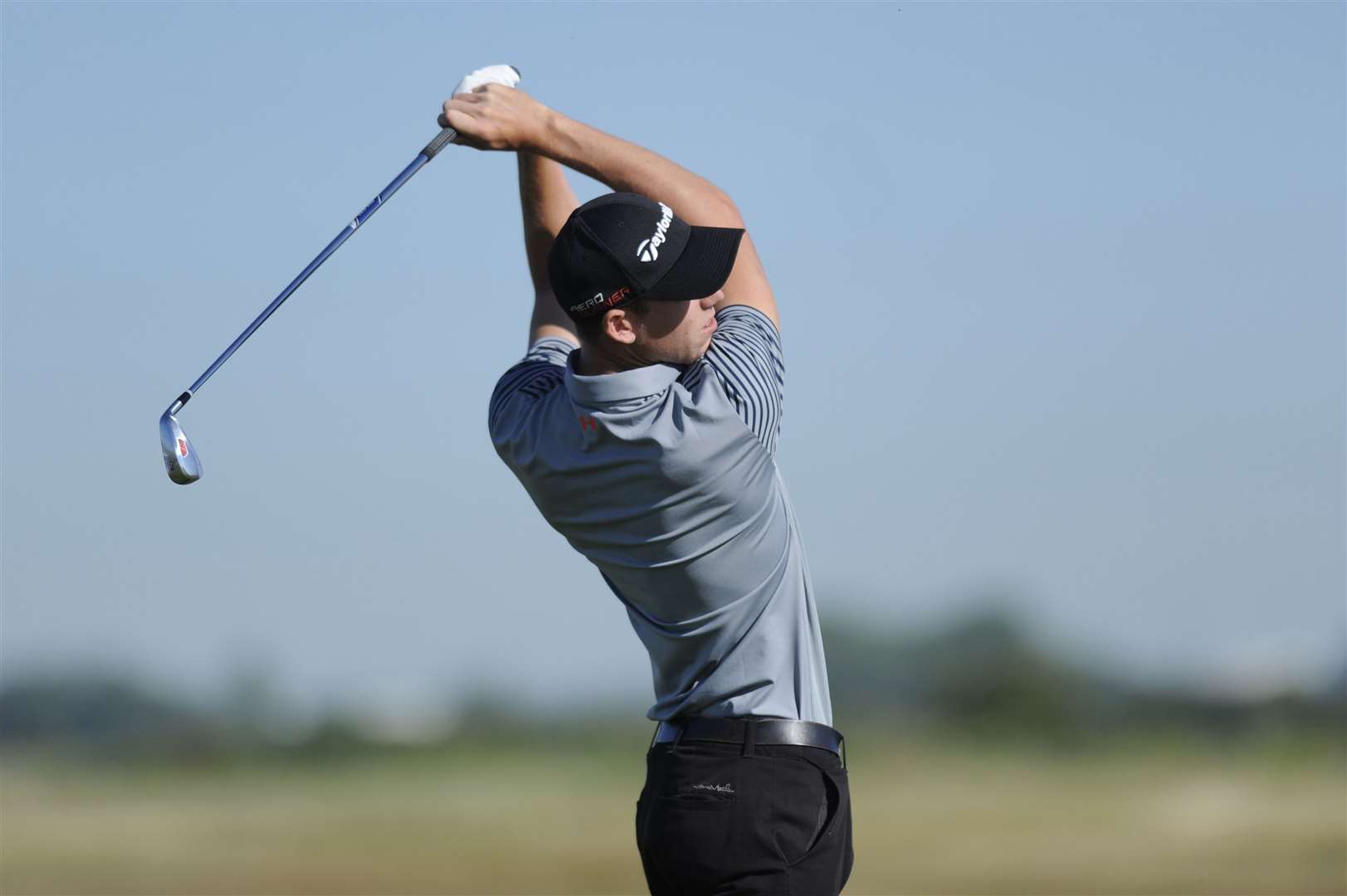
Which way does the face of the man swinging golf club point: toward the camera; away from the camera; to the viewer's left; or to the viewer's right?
to the viewer's right

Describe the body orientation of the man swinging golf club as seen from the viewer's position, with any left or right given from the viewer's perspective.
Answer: facing away from the viewer and to the right of the viewer
